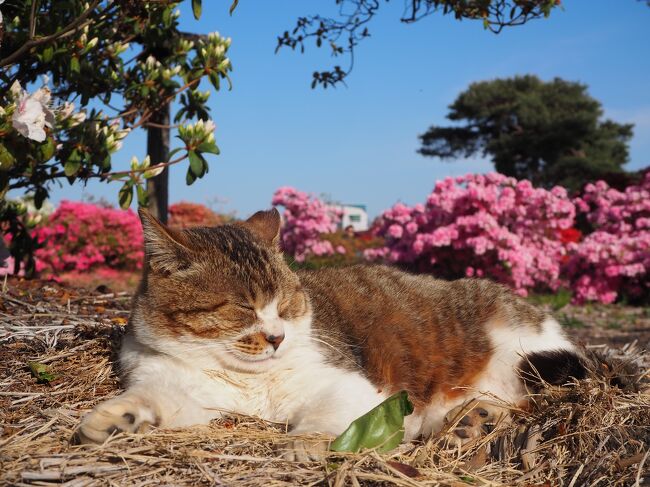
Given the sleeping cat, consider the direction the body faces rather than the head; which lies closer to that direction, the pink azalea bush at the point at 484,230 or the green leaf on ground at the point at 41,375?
the green leaf on ground

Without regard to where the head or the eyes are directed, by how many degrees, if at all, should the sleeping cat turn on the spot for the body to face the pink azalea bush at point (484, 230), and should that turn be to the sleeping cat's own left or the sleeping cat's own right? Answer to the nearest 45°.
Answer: approximately 135° to the sleeping cat's own right

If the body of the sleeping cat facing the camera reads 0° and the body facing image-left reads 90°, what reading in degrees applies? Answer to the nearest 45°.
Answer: approximately 45°

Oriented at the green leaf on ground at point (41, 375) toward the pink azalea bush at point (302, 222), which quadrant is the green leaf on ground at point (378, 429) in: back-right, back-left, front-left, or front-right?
back-right

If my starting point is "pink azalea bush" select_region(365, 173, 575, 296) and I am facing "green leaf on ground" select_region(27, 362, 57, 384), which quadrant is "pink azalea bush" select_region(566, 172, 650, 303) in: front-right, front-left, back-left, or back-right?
back-left

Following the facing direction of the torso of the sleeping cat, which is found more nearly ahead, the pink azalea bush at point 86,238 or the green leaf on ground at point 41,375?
the green leaf on ground

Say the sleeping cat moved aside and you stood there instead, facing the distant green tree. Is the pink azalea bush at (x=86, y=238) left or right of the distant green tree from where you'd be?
left

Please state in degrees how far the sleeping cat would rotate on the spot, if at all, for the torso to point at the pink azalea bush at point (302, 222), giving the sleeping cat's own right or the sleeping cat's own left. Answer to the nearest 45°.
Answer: approximately 135° to the sleeping cat's own right

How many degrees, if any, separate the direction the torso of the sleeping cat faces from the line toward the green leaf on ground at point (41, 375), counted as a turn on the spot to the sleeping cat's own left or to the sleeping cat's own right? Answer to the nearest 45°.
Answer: approximately 45° to the sleeping cat's own right

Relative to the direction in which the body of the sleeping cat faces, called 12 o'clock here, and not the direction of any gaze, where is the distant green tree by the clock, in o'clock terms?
The distant green tree is roughly at 5 o'clock from the sleeping cat.
